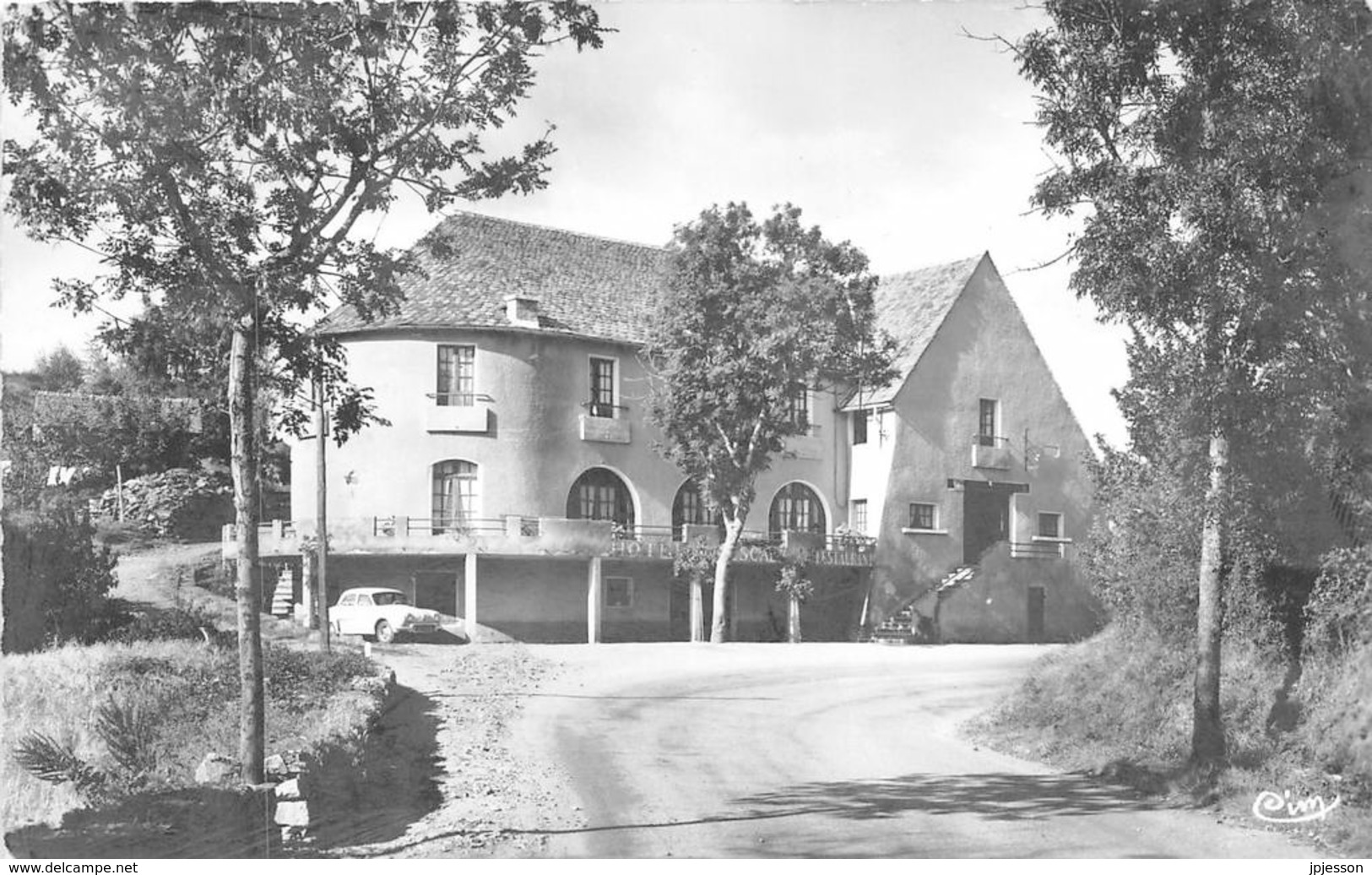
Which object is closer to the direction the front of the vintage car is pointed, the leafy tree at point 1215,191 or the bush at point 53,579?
the leafy tree

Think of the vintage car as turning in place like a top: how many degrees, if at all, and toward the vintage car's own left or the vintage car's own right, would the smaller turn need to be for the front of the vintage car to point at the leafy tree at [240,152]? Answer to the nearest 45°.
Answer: approximately 45° to the vintage car's own right

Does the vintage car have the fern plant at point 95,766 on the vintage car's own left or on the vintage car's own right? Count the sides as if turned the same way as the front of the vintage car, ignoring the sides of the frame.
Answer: on the vintage car's own right

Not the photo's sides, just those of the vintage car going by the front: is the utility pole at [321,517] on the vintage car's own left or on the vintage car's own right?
on the vintage car's own right

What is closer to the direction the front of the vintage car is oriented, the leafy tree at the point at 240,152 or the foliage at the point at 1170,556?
the foliage

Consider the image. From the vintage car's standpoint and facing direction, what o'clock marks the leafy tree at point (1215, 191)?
The leafy tree is roughly at 12 o'clock from the vintage car.

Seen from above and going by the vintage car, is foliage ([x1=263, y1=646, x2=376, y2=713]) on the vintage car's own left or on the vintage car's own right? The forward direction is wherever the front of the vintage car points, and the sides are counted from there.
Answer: on the vintage car's own right

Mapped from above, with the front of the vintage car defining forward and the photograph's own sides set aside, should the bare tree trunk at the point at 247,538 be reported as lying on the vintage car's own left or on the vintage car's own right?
on the vintage car's own right

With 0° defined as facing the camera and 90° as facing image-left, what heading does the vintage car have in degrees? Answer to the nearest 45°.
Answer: approximately 315°

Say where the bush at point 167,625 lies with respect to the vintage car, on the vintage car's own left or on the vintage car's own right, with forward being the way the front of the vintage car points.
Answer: on the vintage car's own right

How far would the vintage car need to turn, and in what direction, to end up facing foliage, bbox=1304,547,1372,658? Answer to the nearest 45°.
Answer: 0° — it already faces it
